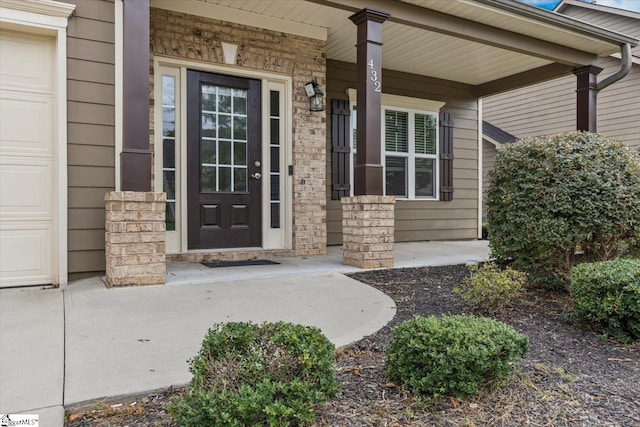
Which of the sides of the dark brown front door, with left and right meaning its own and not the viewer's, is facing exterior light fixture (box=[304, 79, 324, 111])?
left

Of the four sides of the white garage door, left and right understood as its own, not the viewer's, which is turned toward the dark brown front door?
left

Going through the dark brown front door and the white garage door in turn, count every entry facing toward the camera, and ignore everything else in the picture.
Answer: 2

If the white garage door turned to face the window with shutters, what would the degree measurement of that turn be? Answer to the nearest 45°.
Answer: approximately 90° to its left

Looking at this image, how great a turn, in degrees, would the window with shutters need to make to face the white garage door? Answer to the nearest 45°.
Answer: approximately 90° to its right

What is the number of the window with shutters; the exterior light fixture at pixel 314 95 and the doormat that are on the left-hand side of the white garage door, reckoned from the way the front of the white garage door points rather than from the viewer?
3

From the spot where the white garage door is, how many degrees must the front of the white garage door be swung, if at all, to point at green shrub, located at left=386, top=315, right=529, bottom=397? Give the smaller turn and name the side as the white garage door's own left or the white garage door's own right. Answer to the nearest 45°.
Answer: approximately 45° to the white garage door's own left

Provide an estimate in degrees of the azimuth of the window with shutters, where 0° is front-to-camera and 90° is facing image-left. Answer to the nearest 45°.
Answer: approximately 315°

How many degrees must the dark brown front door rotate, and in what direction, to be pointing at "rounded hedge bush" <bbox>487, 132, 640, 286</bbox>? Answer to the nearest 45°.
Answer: approximately 45° to its left
